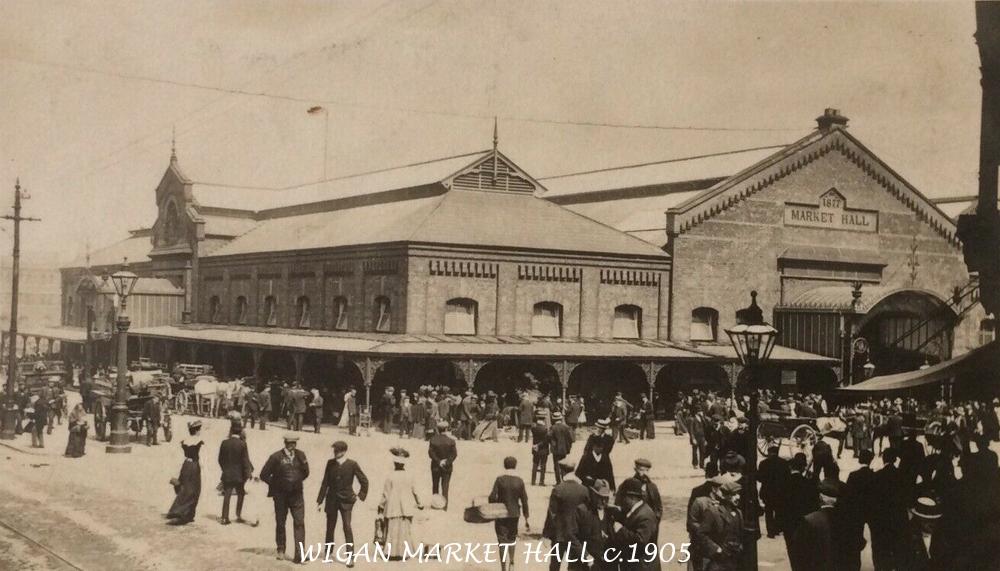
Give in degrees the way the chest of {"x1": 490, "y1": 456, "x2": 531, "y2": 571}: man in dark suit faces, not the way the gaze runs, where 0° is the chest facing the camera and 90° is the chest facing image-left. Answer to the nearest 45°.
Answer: approximately 180°

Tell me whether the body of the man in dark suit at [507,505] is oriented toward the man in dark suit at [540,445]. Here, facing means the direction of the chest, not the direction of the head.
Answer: yes

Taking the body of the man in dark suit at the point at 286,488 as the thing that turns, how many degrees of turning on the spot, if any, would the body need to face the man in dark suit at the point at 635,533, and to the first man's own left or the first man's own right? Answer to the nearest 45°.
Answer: approximately 45° to the first man's own left

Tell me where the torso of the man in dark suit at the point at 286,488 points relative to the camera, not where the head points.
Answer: toward the camera

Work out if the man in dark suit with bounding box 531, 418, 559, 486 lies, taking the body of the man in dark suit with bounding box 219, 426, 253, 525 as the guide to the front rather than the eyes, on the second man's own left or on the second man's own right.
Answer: on the second man's own right

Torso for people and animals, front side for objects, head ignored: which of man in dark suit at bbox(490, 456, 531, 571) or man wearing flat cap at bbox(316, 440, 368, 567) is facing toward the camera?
the man wearing flat cap

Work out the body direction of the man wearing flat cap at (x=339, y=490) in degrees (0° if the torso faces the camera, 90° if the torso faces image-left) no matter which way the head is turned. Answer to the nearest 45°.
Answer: approximately 0°

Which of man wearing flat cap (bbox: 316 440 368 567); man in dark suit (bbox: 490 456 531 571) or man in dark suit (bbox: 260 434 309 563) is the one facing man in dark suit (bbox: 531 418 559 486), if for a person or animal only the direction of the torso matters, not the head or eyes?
man in dark suit (bbox: 490 456 531 571)

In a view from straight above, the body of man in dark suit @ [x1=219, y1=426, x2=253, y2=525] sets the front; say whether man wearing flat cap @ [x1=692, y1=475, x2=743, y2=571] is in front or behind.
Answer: behind
